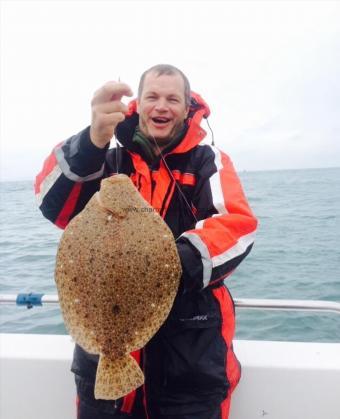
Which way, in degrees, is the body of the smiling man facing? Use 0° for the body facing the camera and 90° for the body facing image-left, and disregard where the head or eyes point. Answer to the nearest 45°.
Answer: approximately 0°
